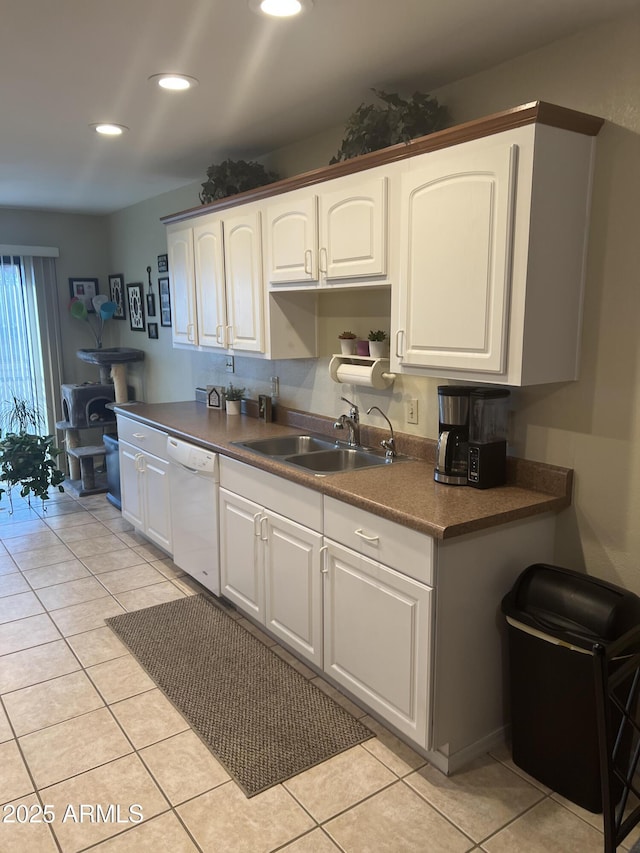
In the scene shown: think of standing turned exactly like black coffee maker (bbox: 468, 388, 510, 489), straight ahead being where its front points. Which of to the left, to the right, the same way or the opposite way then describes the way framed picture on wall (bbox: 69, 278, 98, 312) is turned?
to the left

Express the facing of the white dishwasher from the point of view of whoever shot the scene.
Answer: facing the viewer and to the left of the viewer

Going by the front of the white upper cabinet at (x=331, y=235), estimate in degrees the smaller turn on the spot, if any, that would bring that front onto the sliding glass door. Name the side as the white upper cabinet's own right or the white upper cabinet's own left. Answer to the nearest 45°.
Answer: approximately 90° to the white upper cabinet's own right

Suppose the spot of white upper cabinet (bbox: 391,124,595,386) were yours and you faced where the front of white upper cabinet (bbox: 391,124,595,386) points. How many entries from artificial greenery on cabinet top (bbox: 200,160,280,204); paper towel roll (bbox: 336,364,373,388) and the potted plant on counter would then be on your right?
3

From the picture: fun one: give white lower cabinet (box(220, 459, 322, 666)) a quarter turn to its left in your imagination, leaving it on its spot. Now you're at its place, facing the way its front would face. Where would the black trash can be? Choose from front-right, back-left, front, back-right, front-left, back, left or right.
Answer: front

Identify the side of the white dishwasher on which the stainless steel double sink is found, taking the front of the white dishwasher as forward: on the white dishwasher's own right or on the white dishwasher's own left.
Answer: on the white dishwasher's own left

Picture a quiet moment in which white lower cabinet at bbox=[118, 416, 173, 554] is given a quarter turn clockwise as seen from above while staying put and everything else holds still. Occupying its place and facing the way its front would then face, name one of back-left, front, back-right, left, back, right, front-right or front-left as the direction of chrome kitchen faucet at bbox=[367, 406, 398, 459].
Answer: back

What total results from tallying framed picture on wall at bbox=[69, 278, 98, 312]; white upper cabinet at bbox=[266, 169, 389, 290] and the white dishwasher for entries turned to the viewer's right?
0

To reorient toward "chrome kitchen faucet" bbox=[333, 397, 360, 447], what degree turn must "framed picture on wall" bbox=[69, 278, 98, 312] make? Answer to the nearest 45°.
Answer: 0° — it already faces it

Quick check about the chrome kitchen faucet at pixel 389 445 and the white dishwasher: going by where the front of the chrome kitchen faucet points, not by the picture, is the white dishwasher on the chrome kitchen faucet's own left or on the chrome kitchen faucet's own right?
on the chrome kitchen faucet's own right

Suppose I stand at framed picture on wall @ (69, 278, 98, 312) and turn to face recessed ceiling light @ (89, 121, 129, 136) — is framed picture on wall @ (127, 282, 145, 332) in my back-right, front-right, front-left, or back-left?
front-left

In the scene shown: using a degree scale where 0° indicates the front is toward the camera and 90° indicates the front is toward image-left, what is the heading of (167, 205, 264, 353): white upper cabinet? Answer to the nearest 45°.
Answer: approximately 45°

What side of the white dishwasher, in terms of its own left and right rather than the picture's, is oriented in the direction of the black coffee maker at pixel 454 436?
left
